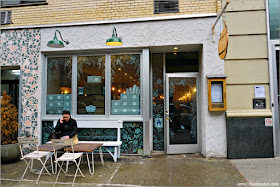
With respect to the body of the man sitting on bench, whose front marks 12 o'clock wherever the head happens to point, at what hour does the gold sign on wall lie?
The gold sign on wall is roughly at 10 o'clock from the man sitting on bench.

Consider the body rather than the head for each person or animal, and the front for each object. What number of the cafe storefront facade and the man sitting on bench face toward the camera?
2

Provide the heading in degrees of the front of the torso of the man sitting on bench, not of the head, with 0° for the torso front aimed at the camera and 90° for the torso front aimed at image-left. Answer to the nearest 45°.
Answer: approximately 0°
